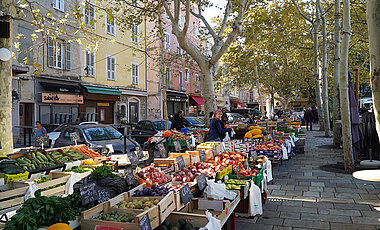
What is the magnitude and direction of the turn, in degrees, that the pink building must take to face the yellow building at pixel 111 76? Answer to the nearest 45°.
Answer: approximately 90° to its right

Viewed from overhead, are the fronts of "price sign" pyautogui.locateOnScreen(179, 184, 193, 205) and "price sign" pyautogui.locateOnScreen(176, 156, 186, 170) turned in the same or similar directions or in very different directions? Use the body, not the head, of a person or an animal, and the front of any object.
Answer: same or similar directions

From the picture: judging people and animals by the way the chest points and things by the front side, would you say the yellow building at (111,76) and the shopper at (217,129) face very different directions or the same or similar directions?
same or similar directions

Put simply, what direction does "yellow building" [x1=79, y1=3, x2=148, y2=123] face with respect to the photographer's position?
facing the viewer and to the right of the viewer

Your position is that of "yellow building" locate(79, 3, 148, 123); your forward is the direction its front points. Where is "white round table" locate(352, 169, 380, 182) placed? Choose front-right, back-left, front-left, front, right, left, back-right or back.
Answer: front-right

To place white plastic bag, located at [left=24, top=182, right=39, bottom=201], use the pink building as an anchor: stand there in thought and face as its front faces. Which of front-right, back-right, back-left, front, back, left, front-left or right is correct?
front-right

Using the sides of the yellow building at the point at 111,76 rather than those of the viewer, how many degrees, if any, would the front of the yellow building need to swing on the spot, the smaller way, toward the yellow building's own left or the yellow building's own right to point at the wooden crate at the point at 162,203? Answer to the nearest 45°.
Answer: approximately 45° to the yellow building's own right

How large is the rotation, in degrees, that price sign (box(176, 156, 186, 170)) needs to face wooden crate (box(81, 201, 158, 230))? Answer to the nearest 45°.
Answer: approximately 45° to its right

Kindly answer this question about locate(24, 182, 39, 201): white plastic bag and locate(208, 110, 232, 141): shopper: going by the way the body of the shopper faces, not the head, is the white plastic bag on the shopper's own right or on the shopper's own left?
on the shopper's own right

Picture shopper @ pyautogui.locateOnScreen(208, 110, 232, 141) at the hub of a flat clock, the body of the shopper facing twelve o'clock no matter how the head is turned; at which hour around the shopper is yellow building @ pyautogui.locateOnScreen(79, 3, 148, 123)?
The yellow building is roughly at 8 o'clock from the shopper.

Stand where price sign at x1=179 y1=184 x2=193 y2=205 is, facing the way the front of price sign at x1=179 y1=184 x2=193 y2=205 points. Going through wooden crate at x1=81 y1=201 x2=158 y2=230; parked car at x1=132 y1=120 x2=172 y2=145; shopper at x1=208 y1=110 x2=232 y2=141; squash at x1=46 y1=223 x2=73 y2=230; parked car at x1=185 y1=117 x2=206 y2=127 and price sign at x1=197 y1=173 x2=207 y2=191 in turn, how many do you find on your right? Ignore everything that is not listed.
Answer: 2

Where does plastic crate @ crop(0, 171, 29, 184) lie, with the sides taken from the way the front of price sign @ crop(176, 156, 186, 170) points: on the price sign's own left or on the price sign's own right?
on the price sign's own right
